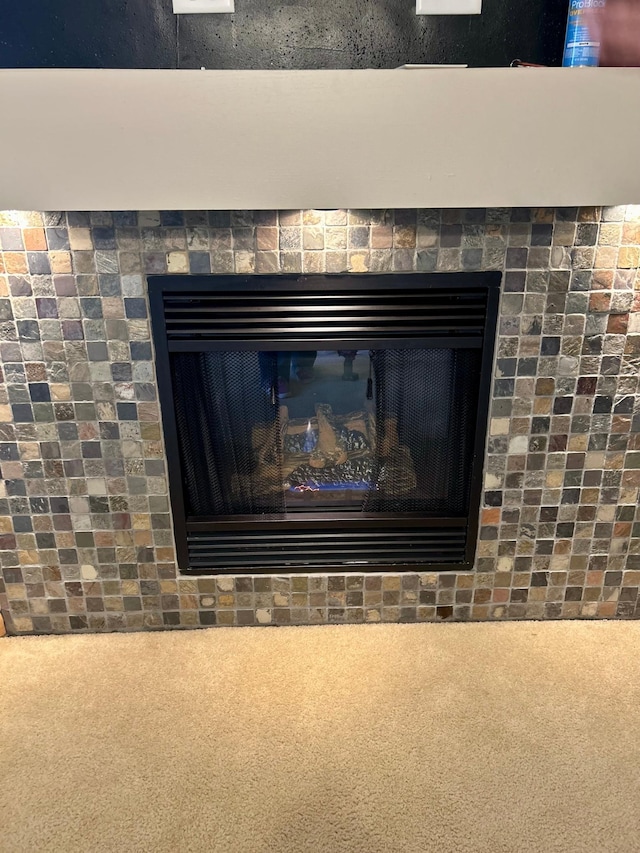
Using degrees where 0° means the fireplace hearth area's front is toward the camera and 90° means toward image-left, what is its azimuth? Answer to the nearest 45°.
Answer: approximately 0°

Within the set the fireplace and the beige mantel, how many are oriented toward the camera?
2
